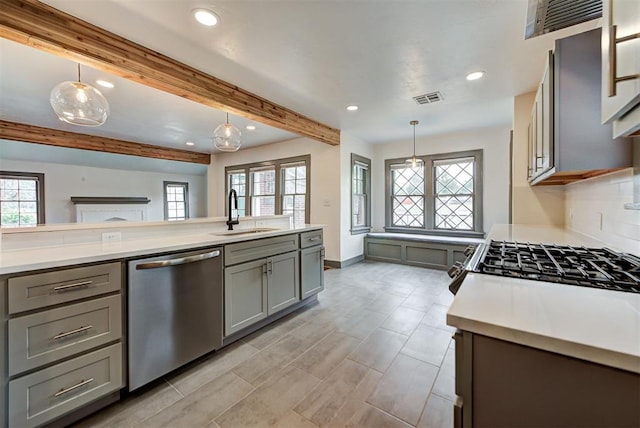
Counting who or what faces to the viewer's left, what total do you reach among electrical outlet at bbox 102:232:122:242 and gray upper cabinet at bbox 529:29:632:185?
1

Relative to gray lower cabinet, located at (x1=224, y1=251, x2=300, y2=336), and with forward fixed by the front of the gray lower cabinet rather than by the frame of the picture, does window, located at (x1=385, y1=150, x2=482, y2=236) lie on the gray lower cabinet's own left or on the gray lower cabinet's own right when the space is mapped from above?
on the gray lower cabinet's own left

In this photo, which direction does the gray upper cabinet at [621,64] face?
to the viewer's left

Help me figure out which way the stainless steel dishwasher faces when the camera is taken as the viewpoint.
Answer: facing the viewer and to the right of the viewer

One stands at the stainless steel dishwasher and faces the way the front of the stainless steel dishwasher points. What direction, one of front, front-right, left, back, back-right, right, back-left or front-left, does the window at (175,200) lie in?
back-left

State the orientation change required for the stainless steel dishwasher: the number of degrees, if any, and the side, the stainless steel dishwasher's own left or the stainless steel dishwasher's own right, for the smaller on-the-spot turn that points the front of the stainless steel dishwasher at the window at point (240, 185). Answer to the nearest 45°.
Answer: approximately 135° to the stainless steel dishwasher's own left

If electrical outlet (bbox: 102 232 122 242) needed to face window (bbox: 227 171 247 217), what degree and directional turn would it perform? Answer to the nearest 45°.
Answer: approximately 135° to its left

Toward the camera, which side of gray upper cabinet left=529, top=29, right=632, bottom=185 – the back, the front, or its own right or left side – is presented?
left
